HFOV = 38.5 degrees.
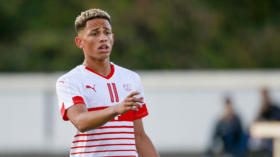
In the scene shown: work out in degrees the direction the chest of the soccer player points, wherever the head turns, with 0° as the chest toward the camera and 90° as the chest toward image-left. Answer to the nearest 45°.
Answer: approximately 315°
